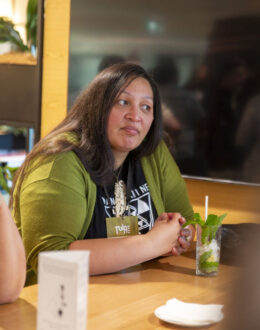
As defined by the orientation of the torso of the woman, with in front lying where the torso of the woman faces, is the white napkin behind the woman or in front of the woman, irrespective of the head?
in front

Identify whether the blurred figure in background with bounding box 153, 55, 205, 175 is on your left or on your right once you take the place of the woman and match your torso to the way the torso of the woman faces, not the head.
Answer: on your left

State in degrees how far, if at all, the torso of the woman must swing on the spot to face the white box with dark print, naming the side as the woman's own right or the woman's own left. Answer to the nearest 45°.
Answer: approximately 45° to the woman's own right

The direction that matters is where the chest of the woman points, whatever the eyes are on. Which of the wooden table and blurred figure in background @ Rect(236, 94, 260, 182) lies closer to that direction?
the wooden table

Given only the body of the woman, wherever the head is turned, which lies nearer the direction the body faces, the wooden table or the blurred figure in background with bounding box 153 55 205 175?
the wooden table

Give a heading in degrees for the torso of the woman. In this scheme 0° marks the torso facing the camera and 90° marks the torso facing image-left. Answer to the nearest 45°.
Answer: approximately 315°

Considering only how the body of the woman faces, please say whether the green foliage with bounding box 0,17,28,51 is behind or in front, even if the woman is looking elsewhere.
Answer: behind

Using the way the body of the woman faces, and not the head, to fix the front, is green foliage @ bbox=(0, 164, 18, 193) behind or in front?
behind
